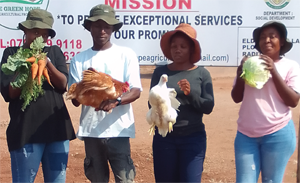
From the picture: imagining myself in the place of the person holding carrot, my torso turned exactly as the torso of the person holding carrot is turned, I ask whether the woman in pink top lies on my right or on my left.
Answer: on my left

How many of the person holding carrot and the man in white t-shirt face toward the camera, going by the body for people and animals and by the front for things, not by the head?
2

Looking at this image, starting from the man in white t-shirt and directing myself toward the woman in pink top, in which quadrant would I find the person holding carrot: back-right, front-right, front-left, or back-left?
back-right

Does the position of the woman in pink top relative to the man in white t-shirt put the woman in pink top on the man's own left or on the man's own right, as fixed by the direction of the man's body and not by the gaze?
on the man's own left

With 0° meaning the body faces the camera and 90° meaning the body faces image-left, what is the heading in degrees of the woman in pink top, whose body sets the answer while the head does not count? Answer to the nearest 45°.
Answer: approximately 45°

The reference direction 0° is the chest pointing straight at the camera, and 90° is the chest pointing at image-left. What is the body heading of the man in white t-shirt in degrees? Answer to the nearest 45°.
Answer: approximately 0°

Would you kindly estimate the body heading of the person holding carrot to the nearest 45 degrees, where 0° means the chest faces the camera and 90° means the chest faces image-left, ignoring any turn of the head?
approximately 0°

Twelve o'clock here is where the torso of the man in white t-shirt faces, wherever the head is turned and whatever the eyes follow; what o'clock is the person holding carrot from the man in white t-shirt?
The person holding carrot is roughly at 3 o'clock from the man in white t-shirt.
